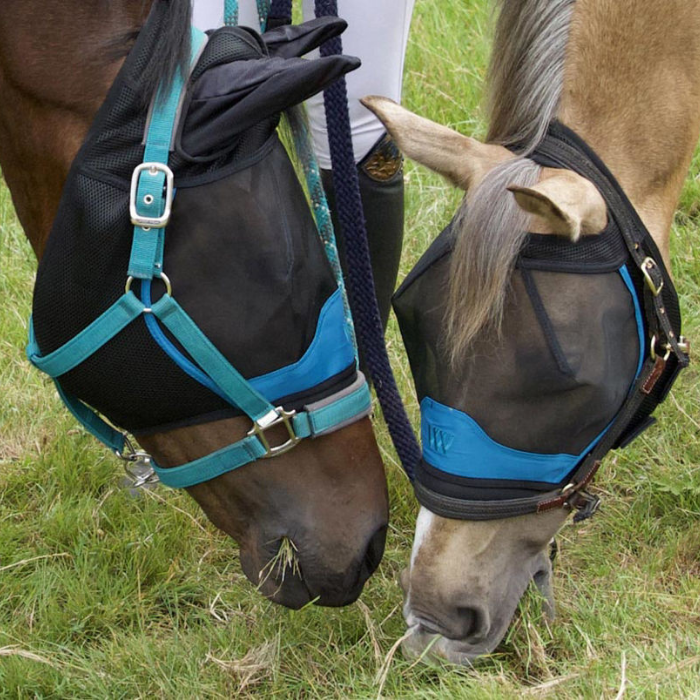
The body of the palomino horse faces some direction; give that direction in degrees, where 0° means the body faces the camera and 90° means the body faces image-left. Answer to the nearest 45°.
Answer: approximately 45°

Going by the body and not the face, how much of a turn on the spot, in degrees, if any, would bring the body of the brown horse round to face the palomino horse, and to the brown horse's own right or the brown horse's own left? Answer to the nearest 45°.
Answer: approximately 45° to the brown horse's own left

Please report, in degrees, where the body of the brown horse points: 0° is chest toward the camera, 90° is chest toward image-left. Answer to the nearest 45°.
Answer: approximately 315°
